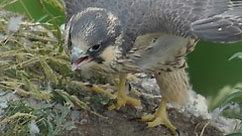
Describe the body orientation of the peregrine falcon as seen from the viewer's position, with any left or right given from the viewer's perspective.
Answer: facing the viewer and to the left of the viewer
